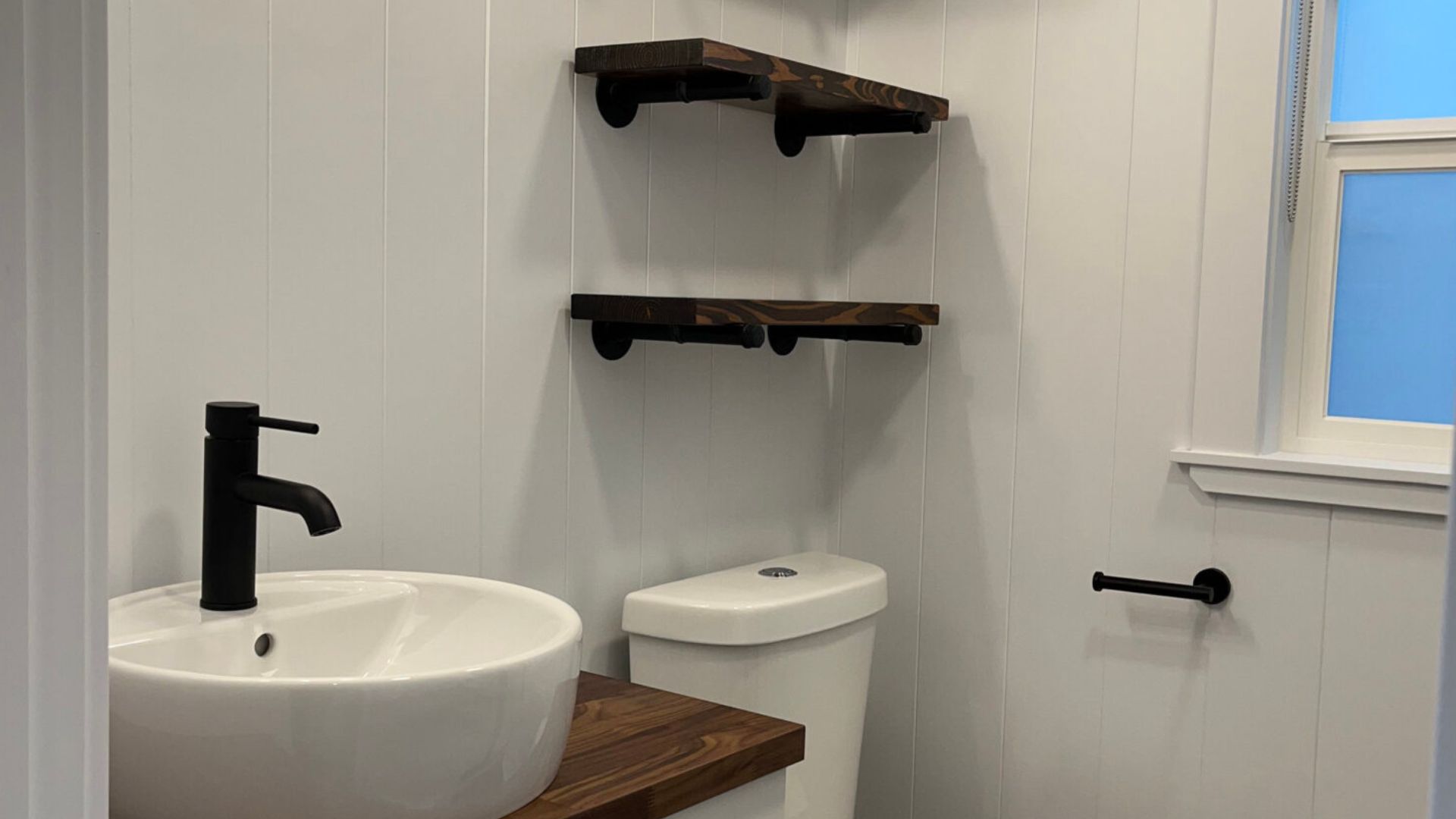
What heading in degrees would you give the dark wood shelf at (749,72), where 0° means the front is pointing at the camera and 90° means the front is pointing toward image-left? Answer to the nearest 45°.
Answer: approximately 315°

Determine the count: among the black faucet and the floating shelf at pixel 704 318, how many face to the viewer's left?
0

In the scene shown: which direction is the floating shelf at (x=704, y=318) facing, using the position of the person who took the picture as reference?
facing the viewer and to the right of the viewer

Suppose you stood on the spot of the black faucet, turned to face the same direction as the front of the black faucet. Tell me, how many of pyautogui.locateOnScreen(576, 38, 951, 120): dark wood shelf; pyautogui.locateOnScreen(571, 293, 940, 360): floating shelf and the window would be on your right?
0

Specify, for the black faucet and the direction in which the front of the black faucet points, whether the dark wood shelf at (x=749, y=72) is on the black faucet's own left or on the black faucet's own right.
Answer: on the black faucet's own left

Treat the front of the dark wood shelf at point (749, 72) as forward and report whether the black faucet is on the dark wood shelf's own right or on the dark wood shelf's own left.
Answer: on the dark wood shelf's own right

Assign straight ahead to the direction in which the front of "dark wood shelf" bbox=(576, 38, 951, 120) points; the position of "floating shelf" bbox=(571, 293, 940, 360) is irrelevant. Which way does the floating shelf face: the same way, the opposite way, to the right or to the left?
the same way

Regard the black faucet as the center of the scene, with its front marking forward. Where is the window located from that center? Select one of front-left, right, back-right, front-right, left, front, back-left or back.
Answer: front-left

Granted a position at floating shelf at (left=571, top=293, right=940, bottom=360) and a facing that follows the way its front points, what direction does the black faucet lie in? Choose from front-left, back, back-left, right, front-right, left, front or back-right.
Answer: right

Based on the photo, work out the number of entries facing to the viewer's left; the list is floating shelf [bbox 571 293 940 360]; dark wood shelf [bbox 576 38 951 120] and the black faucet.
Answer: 0
